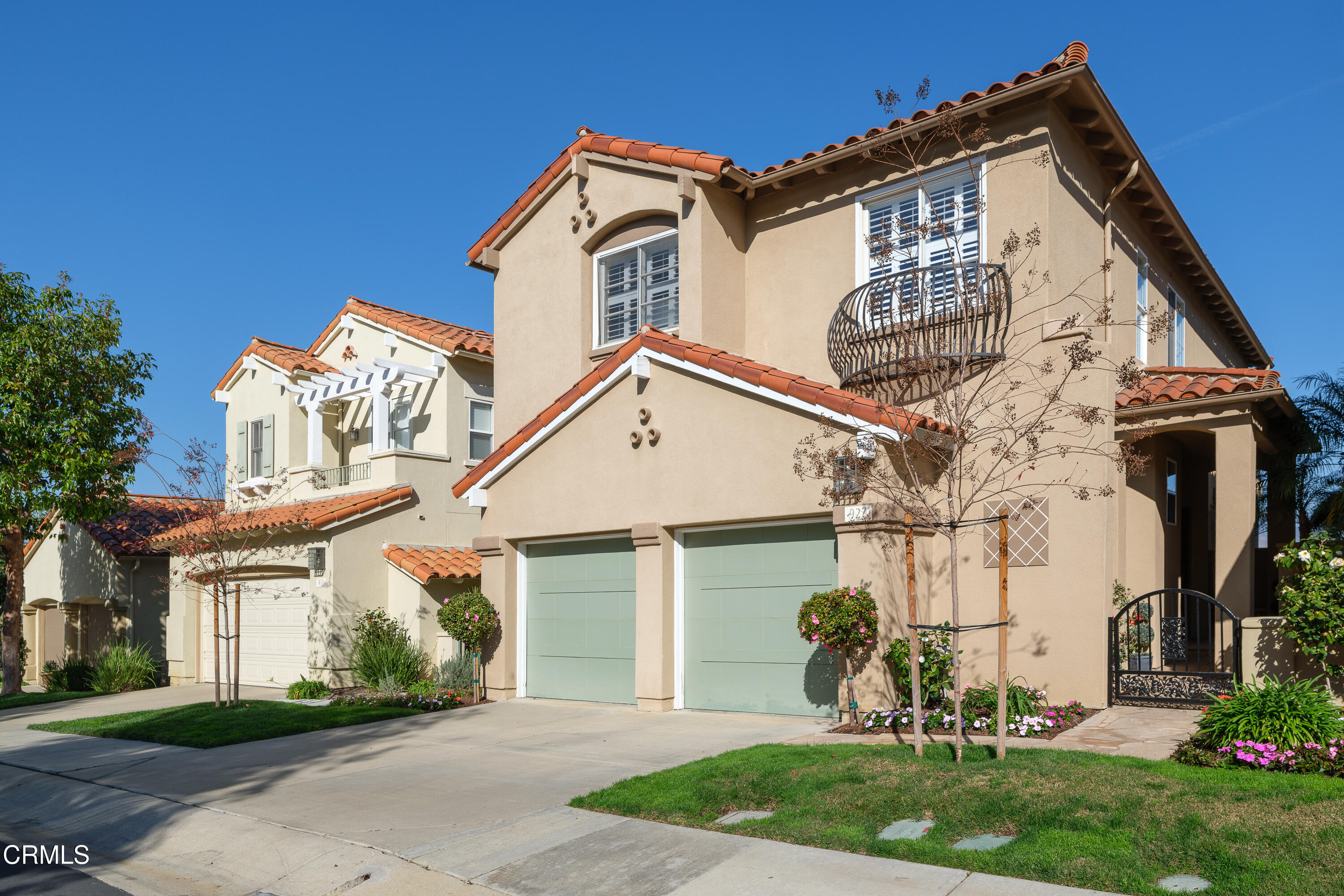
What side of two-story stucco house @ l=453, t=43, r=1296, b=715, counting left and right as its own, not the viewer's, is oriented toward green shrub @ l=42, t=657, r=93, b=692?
right

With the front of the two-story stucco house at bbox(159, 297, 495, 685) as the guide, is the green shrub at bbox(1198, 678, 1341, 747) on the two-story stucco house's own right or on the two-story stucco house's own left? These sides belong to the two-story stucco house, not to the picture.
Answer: on the two-story stucco house's own left

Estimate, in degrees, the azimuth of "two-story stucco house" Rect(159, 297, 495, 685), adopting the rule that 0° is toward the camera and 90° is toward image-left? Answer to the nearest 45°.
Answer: approximately 45°

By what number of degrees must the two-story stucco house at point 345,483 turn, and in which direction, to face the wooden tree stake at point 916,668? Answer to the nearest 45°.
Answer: approximately 45° to its left

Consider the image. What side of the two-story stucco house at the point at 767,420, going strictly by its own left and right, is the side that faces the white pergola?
right

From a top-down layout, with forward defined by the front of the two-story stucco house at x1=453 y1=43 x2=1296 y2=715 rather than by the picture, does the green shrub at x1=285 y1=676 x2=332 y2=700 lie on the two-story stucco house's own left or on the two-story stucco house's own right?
on the two-story stucco house's own right
